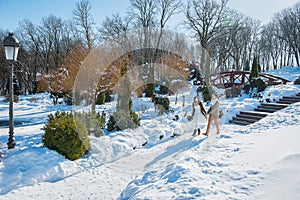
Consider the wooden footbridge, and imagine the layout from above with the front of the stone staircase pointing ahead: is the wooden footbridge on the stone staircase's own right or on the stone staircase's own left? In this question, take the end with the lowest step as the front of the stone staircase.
on the stone staircase's own right

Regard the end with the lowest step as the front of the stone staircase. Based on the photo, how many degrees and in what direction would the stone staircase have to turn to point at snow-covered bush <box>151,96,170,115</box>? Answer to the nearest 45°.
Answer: approximately 45° to its right

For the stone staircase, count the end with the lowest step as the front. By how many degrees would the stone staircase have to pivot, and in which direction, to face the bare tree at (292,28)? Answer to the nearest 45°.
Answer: approximately 135° to its right

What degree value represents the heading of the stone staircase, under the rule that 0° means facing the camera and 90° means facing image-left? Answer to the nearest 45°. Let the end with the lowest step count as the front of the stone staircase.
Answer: approximately 45°

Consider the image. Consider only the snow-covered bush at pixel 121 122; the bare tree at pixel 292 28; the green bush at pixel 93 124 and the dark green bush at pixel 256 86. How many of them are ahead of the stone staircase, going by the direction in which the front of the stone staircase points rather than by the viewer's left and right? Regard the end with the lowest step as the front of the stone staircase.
2

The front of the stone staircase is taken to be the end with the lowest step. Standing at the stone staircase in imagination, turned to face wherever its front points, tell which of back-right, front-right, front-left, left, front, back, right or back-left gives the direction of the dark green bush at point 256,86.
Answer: back-right

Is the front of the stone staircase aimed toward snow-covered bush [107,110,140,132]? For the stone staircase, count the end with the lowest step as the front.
yes

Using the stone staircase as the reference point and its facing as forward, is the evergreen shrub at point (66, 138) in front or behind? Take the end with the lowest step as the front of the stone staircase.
in front
